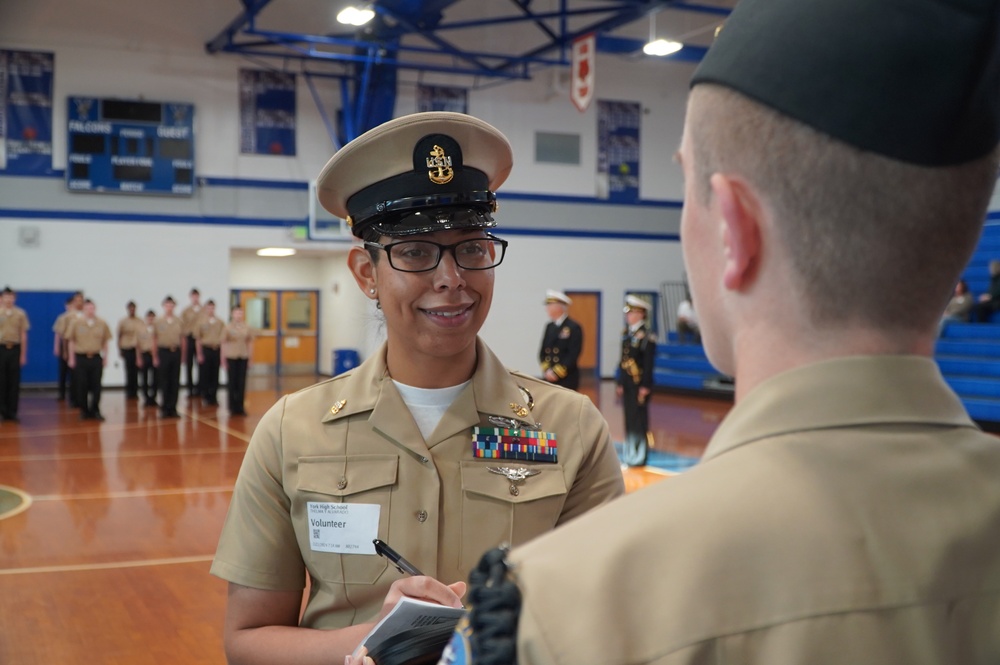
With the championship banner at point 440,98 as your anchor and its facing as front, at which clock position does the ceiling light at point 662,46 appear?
The ceiling light is roughly at 11 o'clock from the championship banner.

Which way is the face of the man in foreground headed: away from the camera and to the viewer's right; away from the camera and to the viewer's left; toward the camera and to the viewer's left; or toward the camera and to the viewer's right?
away from the camera and to the viewer's left

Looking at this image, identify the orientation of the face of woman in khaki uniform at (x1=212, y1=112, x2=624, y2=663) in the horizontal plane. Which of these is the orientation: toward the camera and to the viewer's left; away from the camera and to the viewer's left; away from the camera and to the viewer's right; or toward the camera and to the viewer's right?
toward the camera and to the viewer's right

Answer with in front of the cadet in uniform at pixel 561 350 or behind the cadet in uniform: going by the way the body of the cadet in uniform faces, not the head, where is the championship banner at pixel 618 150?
behind

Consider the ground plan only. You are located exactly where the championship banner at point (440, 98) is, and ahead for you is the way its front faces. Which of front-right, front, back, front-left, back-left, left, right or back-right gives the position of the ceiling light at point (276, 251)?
right

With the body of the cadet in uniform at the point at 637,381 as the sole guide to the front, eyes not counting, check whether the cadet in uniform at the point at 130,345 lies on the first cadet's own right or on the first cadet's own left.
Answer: on the first cadet's own right

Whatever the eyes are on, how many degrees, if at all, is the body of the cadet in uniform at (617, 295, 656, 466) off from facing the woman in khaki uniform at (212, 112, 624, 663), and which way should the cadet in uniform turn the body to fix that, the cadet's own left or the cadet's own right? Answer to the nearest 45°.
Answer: approximately 45° to the cadet's own left

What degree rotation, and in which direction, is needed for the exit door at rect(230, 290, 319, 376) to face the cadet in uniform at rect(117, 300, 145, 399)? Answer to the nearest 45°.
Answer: approximately 45° to its right

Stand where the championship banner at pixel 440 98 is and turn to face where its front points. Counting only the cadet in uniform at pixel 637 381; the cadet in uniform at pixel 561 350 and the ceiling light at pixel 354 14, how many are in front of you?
3
